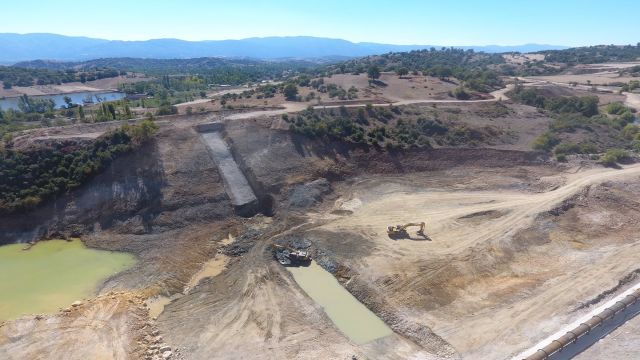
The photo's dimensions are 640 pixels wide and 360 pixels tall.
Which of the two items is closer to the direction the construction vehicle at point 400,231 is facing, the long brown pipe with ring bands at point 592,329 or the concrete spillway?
the long brown pipe with ring bands

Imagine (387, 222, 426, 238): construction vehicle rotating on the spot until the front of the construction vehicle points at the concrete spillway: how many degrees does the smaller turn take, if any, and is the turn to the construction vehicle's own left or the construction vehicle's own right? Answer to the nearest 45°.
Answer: approximately 180°

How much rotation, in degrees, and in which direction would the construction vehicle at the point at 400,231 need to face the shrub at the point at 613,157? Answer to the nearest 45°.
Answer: approximately 45° to its left

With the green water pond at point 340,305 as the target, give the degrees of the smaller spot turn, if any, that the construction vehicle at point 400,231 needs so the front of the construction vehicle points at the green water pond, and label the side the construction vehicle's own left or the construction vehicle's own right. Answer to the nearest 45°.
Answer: approximately 90° to the construction vehicle's own right

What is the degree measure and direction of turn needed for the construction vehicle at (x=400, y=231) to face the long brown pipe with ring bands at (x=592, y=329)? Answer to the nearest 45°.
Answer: approximately 45° to its right

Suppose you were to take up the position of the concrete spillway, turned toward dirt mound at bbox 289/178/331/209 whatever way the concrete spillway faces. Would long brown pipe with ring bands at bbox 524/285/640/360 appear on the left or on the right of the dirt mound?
right

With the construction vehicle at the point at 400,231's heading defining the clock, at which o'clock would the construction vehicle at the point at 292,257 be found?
the construction vehicle at the point at 292,257 is roughly at 5 o'clock from the construction vehicle at the point at 400,231.

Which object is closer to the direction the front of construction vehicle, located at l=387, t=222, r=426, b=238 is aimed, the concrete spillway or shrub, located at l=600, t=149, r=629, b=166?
the shrub

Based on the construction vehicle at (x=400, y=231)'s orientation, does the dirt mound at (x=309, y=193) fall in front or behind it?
behind

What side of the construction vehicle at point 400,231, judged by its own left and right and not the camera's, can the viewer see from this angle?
right

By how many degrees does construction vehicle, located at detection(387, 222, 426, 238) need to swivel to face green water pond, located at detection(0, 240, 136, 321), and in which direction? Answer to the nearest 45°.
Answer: approximately 180°
